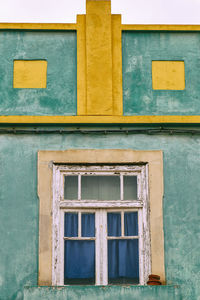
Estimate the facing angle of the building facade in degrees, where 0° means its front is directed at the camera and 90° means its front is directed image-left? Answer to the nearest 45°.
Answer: approximately 0°
